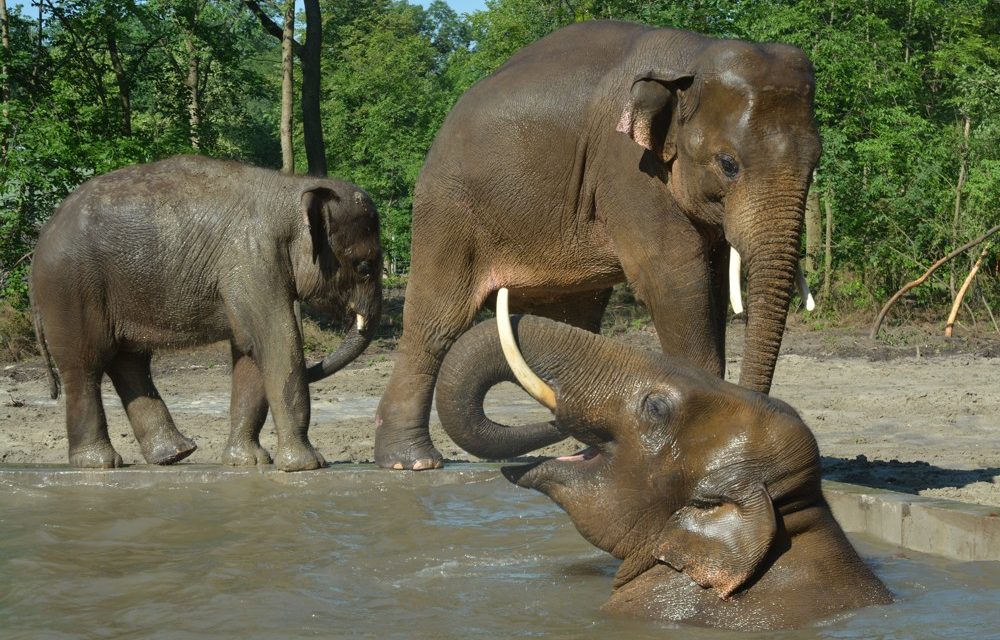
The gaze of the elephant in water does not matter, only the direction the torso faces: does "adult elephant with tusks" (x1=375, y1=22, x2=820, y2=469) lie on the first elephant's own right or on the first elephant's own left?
on the first elephant's own right

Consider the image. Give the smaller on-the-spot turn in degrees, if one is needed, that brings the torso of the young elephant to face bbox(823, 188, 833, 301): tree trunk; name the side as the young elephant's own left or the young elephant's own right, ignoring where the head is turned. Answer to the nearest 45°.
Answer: approximately 45° to the young elephant's own left

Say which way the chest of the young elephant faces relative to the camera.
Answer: to the viewer's right

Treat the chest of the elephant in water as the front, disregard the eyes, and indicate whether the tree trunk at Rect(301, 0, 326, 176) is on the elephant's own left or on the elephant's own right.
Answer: on the elephant's own right

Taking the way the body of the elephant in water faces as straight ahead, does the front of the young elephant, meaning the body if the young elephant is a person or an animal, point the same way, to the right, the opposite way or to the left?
the opposite way

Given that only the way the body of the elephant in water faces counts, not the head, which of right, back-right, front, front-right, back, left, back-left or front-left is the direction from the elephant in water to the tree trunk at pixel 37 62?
front-right

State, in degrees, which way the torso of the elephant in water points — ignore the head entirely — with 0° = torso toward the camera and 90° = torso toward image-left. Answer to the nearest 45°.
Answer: approximately 90°

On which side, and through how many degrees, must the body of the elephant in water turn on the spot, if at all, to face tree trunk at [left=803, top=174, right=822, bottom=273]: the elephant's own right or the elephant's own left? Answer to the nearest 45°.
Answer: approximately 90° to the elephant's own right

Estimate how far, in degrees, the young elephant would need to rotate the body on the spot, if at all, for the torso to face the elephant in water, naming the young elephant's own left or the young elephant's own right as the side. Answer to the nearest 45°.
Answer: approximately 90° to the young elephant's own right
